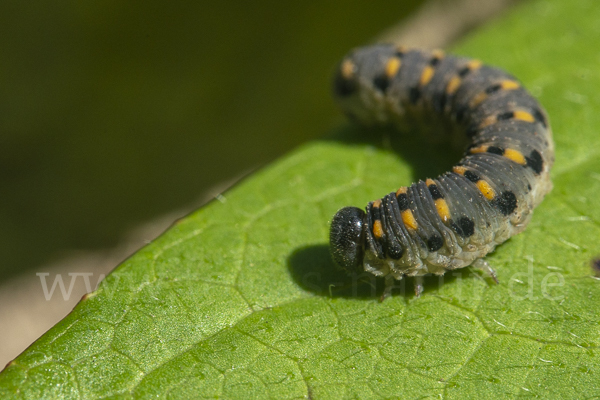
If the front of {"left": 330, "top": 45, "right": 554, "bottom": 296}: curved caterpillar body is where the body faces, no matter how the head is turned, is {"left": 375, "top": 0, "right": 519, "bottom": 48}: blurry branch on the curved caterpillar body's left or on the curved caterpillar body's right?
on the curved caterpillar body's right

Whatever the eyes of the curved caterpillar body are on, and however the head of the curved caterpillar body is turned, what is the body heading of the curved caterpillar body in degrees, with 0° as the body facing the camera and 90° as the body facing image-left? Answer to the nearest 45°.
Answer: approximately 90°
